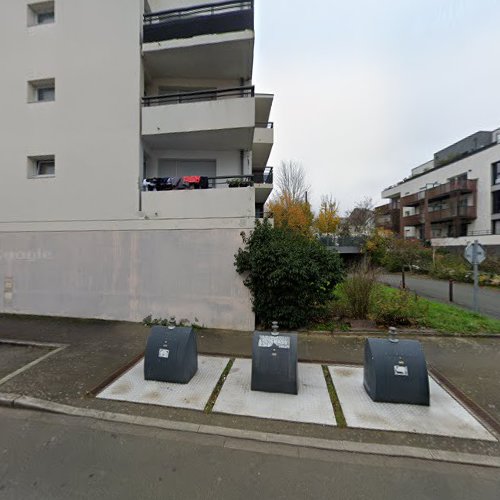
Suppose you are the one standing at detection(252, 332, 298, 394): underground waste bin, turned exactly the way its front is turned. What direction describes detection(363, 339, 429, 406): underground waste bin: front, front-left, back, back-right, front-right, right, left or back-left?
left

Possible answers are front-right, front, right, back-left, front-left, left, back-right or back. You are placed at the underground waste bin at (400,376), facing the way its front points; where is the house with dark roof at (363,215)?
back

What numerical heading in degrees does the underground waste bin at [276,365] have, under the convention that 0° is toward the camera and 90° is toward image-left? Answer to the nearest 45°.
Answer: approximately 0°

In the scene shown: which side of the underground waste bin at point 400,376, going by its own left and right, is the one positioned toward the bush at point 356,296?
back

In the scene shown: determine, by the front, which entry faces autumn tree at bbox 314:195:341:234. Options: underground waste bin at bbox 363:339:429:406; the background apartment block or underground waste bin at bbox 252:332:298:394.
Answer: the background apartment block

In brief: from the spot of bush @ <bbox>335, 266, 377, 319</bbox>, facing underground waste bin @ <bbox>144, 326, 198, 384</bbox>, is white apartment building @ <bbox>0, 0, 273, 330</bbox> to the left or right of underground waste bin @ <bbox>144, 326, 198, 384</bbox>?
right

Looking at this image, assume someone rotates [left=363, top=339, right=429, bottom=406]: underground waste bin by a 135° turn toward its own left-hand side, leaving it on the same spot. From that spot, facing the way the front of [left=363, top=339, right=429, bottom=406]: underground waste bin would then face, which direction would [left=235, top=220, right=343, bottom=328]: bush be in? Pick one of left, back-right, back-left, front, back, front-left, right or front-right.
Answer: left

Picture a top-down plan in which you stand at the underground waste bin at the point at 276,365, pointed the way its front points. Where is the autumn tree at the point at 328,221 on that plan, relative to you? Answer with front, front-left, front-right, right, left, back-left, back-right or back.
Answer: back

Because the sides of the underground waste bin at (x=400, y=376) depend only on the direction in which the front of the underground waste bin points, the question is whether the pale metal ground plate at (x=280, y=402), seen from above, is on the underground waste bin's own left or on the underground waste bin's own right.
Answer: on the underground waste bin's own right

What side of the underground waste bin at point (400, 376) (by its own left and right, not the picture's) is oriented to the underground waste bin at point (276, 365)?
right

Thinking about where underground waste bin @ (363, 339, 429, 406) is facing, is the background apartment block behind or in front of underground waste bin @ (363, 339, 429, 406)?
behind

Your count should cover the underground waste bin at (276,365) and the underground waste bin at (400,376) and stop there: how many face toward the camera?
2

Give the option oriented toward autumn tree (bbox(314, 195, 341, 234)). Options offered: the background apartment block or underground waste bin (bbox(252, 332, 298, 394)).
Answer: the background apartment block

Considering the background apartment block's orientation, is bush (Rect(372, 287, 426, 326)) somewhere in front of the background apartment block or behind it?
in front

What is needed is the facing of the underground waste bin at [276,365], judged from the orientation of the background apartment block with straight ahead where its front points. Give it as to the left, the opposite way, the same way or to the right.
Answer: to the left

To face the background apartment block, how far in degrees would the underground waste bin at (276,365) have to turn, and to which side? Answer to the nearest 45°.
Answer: approximately 135° to its left

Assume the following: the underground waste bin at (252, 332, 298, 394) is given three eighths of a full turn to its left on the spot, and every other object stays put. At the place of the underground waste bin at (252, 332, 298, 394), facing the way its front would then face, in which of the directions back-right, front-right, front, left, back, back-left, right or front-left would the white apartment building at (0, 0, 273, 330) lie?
left
